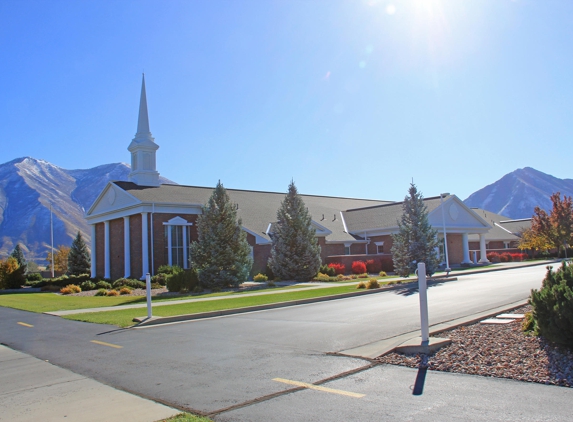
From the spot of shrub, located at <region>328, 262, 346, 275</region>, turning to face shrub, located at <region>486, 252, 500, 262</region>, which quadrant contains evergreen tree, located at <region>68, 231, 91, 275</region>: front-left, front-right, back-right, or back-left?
back-left

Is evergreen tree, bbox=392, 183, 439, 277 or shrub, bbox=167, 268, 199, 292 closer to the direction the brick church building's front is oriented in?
the shrub

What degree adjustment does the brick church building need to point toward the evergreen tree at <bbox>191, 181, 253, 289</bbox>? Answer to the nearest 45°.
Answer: approximately 45° to its left

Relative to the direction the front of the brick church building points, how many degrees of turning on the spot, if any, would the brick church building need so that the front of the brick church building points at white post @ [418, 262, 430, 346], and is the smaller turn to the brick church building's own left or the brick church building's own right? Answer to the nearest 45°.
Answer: approximately 45° to the brick church building's own left

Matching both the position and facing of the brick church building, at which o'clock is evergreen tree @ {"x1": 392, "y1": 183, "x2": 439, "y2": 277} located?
The evergreen tree is roughly at 9 o'clock from the brick church building.

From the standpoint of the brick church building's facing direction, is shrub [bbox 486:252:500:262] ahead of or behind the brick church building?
behind

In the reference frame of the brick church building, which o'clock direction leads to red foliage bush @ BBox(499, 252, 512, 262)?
The red foliage bush is roughly at 7 o'clock from the brick church building.

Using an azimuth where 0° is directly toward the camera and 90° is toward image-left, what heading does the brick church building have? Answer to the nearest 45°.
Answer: approximately 45°

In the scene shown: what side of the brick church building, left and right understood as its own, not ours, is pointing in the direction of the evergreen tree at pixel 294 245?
left
